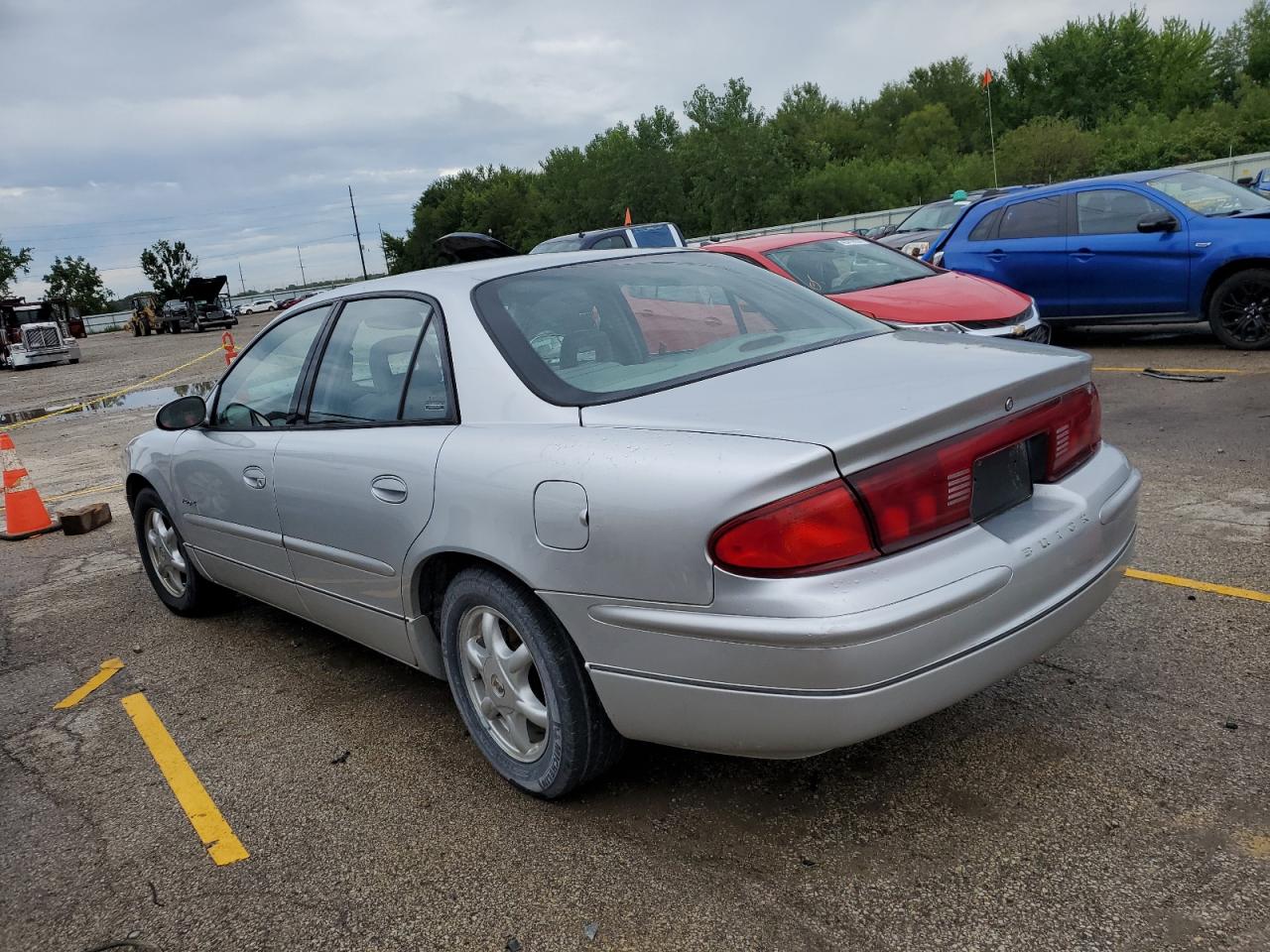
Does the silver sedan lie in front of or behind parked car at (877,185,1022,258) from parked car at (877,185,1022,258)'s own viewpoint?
in front

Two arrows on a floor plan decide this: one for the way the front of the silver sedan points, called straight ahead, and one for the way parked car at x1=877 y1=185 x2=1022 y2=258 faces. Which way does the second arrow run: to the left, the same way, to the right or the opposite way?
to the left

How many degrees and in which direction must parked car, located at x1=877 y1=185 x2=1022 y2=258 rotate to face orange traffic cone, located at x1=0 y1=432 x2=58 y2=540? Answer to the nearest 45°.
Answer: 0° — it already faces it

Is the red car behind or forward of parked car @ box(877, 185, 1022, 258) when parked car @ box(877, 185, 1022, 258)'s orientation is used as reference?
forward

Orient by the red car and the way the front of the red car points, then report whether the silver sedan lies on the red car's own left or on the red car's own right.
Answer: on the red car's own right

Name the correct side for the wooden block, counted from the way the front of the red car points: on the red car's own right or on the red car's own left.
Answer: on the red car's own right

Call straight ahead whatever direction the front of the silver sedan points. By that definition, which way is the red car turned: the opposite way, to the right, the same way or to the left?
the opposite way

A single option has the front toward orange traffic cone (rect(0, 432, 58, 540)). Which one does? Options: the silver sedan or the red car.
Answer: the silver sedan

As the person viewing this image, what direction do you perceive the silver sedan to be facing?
facing away from the viewer and to the left of the viewer

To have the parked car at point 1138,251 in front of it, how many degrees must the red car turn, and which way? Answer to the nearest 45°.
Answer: approximately 90° to its left

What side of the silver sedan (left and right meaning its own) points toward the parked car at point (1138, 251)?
right

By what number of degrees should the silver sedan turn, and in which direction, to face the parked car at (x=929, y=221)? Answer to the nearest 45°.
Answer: approximately 45° to its right

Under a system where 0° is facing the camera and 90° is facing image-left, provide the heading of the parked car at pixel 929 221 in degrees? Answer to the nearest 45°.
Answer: approximately 45°

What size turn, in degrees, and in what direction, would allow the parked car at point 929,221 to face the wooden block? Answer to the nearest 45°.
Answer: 0° — it already faces it

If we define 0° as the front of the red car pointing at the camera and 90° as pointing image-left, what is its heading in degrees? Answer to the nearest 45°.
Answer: approximately 315°
